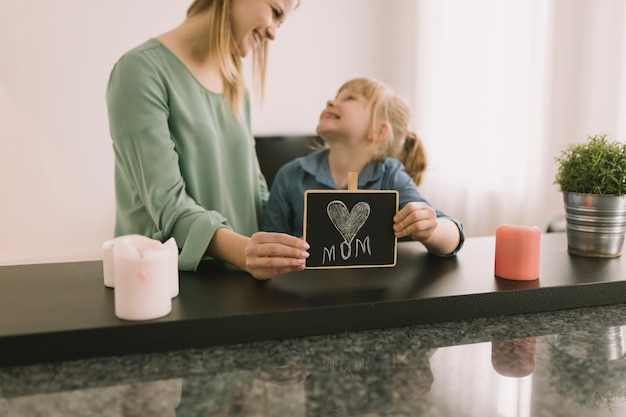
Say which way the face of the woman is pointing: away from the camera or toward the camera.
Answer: toward the camera

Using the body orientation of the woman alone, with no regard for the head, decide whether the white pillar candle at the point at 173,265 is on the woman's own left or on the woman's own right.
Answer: on the woman's own right

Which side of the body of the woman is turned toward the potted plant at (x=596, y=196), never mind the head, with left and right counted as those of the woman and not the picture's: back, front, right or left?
front

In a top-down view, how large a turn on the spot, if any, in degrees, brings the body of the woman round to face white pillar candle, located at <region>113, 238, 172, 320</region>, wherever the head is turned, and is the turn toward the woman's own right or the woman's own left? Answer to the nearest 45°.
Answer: approximately 45° to the woman's own right

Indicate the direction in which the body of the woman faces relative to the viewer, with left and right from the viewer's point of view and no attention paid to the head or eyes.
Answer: facing the viewer and to the right of the viewer

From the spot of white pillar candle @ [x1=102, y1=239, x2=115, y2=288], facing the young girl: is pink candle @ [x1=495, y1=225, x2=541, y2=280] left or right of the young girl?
right

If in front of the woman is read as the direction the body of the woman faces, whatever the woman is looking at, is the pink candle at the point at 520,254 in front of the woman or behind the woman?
in front
